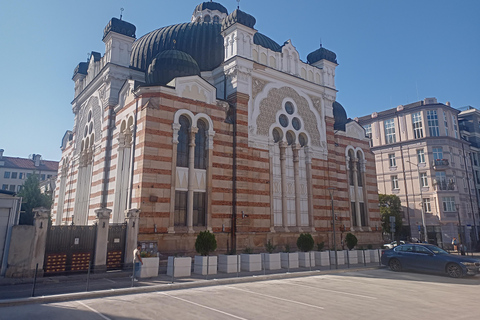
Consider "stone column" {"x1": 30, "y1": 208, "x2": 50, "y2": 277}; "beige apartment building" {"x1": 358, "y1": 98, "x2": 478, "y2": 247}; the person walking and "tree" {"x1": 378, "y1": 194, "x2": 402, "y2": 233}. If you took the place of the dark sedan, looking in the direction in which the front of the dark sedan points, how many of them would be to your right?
2

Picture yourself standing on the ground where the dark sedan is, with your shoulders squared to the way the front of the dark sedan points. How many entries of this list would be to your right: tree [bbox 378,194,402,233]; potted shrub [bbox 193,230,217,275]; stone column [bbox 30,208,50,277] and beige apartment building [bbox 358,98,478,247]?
2

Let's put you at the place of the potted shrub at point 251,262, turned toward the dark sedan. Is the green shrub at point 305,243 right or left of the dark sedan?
left

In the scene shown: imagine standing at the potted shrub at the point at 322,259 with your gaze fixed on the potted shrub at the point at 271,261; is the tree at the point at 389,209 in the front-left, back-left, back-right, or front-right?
back-right
